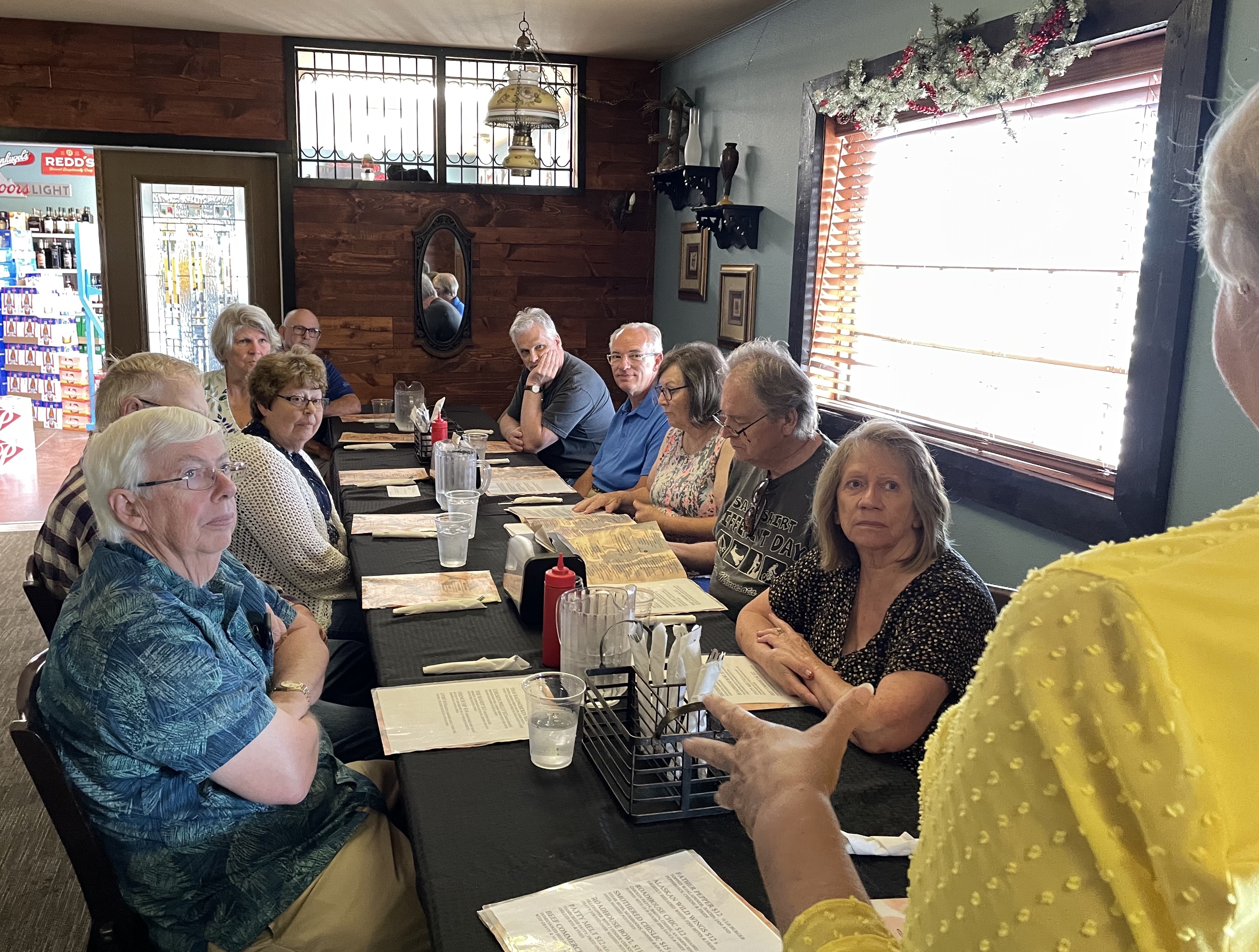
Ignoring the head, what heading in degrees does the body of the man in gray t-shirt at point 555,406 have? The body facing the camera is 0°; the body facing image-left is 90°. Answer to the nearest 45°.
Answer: approximately 45°

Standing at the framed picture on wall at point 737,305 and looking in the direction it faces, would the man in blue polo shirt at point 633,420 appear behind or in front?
in front

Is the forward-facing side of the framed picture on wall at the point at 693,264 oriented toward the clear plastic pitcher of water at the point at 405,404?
yes

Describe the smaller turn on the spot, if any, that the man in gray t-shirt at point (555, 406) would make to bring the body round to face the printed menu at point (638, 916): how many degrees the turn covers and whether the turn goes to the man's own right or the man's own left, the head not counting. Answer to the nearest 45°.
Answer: approximately 45° to the man's own left

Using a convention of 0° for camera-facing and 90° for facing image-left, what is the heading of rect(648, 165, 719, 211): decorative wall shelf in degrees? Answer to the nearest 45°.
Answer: approximately 45°

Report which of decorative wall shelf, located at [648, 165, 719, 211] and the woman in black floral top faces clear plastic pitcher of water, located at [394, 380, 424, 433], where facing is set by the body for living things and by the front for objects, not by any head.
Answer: the decorative wall shelf

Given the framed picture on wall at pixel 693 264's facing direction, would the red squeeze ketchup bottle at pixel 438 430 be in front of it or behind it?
in front

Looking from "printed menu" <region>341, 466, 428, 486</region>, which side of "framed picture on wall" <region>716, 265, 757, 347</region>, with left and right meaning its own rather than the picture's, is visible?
front

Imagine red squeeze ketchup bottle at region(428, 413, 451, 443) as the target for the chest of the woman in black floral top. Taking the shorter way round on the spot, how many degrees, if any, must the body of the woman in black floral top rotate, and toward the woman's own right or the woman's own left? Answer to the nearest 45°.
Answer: approximately 90° to the woman's own right

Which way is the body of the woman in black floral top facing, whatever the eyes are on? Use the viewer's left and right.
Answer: facing the viewer and to the left of the viewer

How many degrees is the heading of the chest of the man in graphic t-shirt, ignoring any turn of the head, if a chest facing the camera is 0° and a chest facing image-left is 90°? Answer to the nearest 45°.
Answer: approximately 45°

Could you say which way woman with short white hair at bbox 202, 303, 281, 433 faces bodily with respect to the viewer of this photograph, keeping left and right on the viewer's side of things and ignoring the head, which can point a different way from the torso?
facing the viewer and to the right of the viewer

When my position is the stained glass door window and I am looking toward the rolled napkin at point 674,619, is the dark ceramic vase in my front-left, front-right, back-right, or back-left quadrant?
front-left

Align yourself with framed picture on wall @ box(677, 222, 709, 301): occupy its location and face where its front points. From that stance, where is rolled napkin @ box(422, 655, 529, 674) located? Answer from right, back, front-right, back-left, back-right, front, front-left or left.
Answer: front-left
